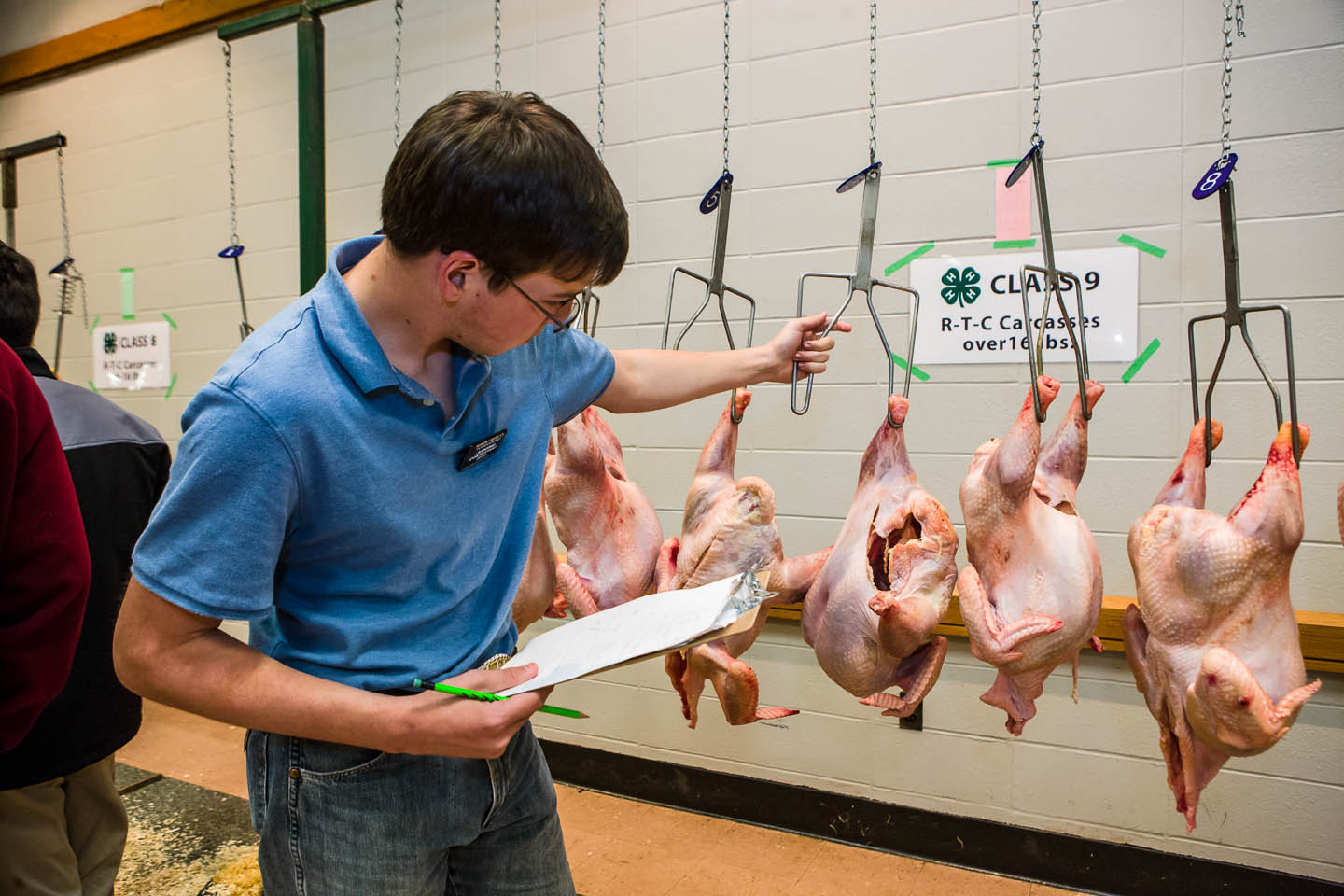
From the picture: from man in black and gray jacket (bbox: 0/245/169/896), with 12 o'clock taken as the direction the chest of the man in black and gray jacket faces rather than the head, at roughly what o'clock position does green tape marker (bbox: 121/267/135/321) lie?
The green tape marker is roughly at 12 o'clock from the man in black and gray jacket.

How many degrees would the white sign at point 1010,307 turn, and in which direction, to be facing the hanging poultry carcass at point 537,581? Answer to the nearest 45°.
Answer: approximately 45° to its right

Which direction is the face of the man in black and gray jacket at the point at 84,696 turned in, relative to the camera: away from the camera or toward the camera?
away from the camera

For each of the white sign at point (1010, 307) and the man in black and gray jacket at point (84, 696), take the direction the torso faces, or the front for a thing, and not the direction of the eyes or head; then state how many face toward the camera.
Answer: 1

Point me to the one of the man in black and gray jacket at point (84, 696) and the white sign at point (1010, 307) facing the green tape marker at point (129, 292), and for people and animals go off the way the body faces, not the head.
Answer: the man in black and gray jacket

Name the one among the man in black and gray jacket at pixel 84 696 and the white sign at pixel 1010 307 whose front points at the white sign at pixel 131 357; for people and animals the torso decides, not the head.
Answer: the man in black and gray jacket

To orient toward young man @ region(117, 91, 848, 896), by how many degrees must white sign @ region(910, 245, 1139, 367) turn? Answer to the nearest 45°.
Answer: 0° — it already faces them

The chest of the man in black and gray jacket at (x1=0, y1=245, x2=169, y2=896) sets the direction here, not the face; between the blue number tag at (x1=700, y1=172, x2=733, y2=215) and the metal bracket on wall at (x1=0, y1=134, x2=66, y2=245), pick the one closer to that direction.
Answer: the metal bracket on wall

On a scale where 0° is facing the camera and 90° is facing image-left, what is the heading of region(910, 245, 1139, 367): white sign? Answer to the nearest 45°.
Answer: approximately 0°

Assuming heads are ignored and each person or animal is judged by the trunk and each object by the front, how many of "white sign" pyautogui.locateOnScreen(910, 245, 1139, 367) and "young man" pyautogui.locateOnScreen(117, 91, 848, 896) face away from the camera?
0

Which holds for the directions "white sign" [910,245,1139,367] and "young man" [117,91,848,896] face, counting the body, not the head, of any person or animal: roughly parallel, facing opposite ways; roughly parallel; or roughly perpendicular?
roughly perpendicular

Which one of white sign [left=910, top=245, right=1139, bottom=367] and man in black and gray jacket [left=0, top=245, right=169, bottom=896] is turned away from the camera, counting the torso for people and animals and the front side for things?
the man in black and gray jacket

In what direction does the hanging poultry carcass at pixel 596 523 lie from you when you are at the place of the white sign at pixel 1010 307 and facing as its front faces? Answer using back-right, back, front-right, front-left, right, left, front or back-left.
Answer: front-right

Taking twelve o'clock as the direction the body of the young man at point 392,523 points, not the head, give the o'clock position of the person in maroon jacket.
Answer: The person in maroon jacket is roughly at 6 o'clock from the young man.

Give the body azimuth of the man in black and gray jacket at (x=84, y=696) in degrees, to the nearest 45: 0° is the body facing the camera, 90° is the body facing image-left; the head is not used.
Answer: approximately 180°

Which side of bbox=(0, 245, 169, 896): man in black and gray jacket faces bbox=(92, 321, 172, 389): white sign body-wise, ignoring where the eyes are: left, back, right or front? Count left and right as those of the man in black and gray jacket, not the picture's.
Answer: front
